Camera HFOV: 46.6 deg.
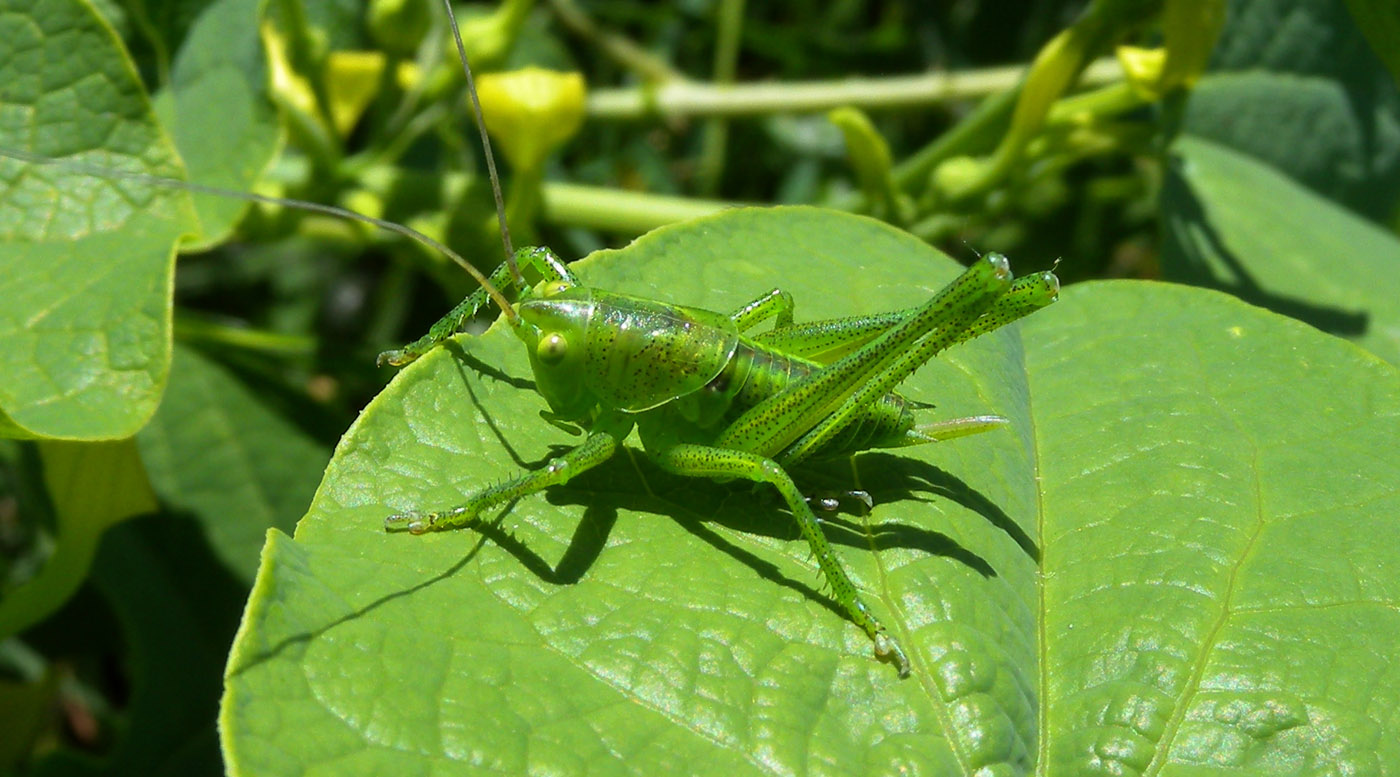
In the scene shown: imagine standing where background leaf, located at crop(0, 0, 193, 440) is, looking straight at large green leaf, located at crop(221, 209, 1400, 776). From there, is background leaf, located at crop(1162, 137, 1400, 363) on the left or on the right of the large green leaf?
left

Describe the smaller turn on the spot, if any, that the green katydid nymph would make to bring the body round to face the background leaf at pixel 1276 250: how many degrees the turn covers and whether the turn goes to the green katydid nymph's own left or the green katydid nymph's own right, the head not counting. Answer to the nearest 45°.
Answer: approximately 135° to the green katydid nymph's own right

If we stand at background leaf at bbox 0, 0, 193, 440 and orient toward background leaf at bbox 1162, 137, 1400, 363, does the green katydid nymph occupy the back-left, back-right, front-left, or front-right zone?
front-right

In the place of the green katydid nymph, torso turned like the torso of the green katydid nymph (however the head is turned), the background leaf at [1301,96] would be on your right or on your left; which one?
on your right

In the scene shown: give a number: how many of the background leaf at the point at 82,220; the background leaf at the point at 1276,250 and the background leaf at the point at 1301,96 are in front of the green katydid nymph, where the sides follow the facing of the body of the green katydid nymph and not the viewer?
1

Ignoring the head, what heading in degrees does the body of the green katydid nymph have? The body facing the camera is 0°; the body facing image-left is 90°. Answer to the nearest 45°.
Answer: approximately 90°

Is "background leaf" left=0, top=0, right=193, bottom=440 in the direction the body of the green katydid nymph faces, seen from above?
yes

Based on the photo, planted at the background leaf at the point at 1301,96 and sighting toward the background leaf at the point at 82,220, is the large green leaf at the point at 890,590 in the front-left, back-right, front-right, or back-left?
front-left
